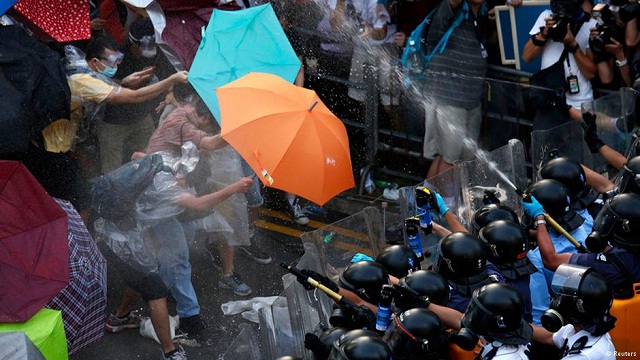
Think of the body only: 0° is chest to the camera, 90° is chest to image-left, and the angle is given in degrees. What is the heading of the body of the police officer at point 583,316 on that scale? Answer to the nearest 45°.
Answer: approximately 90°

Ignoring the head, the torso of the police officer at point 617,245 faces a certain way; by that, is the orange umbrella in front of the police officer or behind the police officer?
in front

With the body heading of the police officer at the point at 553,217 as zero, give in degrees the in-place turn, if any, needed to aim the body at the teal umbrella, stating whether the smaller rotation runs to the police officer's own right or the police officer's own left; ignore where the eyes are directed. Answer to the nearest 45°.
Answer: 0° — they already face it

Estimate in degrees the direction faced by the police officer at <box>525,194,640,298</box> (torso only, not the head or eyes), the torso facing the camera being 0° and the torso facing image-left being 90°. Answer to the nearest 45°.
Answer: approximately 90°

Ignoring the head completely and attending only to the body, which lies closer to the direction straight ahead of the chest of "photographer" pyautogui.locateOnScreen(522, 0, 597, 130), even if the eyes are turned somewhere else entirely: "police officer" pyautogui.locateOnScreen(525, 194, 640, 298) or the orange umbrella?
the police officer

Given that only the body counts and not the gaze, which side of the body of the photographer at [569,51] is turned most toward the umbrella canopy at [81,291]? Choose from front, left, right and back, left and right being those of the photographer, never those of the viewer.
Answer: front

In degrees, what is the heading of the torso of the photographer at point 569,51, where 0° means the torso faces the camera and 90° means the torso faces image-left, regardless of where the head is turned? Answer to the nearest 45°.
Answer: approximately 45°

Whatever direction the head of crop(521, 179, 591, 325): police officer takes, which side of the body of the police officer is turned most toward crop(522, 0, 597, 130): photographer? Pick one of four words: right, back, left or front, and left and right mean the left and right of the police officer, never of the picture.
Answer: right

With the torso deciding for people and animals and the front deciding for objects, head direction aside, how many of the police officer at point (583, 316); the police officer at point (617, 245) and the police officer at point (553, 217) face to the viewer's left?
3

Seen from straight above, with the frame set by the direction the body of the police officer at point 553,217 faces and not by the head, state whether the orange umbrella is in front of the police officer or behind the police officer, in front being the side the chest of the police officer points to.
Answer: in front

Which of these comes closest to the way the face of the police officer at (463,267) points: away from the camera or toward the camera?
away from the camera

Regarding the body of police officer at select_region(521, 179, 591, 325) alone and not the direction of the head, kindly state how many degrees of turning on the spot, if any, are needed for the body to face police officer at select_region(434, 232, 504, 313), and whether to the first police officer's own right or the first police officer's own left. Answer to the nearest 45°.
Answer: approximately 90° to the first police officer's own left

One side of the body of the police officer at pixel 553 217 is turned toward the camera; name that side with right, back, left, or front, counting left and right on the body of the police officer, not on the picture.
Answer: left

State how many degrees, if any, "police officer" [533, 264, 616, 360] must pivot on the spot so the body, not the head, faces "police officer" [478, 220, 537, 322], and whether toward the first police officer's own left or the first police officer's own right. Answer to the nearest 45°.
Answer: approximately 45° to the first police officer's own right

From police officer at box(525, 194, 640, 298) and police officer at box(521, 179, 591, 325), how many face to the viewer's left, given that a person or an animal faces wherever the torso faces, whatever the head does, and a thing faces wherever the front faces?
2

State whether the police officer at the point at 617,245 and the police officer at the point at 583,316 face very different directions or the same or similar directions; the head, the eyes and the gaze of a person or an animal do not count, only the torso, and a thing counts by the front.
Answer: same or similar directions
